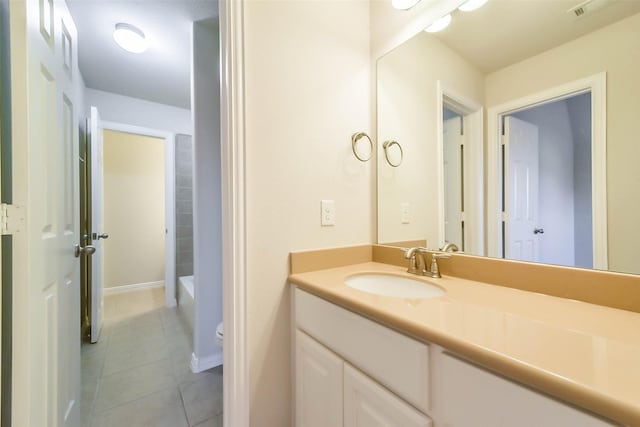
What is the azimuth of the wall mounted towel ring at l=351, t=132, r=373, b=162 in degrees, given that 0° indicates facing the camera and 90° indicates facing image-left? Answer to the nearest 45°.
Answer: approximately 315°

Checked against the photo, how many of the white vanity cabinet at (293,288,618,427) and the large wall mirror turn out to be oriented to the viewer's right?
0

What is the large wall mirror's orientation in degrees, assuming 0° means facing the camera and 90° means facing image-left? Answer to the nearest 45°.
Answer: approximately 45°

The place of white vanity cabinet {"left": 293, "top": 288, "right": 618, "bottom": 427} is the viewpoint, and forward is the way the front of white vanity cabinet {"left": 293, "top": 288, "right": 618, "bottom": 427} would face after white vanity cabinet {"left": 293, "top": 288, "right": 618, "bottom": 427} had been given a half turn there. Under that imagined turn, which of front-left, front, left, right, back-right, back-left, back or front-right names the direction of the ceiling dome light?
back-left

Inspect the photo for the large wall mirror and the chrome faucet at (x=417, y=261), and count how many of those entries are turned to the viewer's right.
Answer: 0

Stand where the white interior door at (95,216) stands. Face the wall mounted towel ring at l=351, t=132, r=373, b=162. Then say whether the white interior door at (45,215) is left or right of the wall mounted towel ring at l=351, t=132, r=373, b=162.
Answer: right
